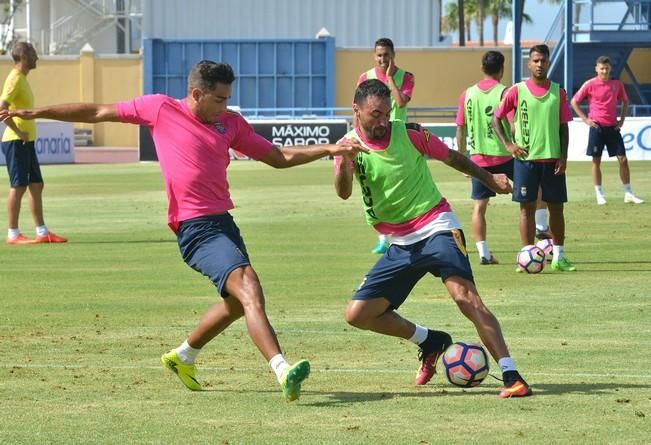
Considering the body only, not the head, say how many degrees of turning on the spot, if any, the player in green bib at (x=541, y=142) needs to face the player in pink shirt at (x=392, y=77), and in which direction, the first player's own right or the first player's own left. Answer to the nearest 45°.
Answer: approximately 135° to the first player's own right

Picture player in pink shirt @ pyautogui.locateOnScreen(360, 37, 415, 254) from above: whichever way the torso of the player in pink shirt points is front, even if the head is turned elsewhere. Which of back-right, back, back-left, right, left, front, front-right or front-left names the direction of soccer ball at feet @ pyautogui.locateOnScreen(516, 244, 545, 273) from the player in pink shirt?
front-left

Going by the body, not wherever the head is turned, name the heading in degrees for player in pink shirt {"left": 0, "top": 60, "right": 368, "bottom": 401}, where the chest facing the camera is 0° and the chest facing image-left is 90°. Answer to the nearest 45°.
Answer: approximately 315°

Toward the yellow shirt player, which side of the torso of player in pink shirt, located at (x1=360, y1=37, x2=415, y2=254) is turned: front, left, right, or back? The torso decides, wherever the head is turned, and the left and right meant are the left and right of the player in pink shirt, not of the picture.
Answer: right

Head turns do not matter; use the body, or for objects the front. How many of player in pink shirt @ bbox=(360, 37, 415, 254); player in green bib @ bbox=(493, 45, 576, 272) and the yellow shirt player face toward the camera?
2

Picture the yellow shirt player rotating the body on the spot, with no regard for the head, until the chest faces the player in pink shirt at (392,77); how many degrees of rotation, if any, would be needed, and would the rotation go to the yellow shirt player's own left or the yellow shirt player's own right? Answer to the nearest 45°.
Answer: approximately 45° to the yellow shirt player's own right

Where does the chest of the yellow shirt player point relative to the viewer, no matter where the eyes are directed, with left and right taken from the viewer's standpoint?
facing to the right of the viewer

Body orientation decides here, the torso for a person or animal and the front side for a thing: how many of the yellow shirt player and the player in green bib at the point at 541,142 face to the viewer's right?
1

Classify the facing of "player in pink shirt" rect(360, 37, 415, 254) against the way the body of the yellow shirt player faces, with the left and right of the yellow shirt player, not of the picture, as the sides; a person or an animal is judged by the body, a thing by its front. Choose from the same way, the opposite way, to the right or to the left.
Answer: to the right

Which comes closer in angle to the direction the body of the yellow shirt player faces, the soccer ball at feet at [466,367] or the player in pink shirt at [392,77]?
the player in pink shirt

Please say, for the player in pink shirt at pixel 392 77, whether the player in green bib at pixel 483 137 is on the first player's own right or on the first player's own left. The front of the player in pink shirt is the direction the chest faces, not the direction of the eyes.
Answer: on the first player's own left

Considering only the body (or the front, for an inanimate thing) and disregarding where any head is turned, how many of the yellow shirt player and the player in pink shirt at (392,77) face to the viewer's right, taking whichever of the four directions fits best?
1

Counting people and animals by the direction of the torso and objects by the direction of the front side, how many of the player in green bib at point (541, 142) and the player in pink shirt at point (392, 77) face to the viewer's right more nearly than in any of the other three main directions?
0

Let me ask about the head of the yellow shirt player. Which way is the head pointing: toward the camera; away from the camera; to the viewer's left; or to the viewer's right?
to the viewer's right
